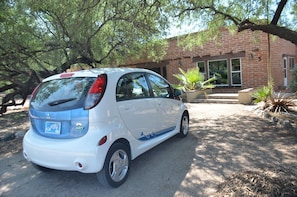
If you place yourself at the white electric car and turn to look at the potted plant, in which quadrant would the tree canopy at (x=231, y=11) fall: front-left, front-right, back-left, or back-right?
front-right

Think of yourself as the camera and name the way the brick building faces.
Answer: facing the viewer and to the left of the viewer

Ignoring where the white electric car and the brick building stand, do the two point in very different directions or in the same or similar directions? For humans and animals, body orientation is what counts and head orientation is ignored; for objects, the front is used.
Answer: very different directions

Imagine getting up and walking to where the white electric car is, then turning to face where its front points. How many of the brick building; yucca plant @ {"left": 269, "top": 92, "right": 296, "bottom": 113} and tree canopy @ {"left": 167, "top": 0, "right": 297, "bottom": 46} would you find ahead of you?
3

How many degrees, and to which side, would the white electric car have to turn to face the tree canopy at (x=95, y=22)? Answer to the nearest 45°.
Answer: approximately 45° to its left

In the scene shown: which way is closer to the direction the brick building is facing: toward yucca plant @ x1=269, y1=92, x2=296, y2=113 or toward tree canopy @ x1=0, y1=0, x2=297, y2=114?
the tree canopy

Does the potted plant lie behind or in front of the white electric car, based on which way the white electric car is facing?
in front

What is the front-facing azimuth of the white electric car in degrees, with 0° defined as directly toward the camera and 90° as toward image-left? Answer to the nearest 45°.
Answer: approximately 225°

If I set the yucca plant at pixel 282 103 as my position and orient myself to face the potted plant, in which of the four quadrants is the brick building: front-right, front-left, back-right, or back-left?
front-right

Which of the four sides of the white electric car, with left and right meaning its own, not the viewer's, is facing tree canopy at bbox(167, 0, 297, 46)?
front

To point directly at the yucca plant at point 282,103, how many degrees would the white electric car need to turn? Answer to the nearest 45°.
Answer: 0° — it already faces it
